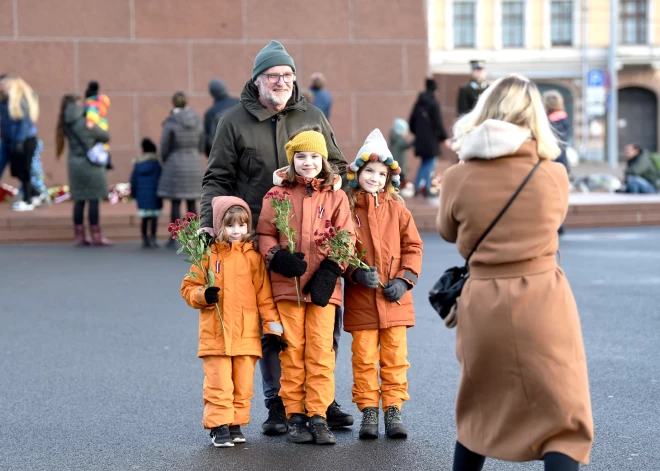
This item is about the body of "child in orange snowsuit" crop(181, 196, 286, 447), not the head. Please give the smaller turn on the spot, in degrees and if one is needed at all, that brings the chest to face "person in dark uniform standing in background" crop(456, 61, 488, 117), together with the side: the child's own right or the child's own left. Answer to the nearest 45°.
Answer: approximately 180°

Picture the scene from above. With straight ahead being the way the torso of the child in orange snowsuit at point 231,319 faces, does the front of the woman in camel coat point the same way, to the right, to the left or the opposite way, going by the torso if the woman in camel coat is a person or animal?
the opposite way

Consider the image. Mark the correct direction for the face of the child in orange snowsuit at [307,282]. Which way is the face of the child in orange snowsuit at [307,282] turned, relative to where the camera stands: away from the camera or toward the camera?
toward the camera

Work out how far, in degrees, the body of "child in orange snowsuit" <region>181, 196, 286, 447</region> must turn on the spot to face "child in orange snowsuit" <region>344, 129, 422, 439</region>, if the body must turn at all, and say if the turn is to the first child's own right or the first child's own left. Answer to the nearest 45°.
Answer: approximately 90° to the first child's own left

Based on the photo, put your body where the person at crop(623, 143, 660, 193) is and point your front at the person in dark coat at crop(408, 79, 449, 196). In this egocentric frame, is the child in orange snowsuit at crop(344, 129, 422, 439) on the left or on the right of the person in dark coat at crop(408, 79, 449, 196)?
left

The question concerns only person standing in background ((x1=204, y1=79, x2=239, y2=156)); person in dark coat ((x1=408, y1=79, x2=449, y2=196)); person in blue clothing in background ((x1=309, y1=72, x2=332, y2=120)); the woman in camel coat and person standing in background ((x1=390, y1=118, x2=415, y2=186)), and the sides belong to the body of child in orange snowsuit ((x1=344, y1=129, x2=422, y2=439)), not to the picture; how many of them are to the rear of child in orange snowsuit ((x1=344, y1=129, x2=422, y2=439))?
4

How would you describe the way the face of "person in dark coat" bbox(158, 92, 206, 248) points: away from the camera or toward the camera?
away from the camera

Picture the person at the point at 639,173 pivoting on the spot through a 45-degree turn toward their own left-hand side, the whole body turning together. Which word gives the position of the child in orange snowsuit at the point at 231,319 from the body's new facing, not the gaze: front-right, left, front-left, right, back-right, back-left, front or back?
front-left

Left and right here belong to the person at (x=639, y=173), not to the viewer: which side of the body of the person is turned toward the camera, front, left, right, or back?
left

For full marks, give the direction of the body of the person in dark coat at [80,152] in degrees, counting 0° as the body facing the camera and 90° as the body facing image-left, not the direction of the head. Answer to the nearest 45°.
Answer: approximately 270°

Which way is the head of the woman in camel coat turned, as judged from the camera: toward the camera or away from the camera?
away from the camera

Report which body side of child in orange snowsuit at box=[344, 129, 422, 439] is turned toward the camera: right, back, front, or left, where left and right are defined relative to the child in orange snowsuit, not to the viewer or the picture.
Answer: front
